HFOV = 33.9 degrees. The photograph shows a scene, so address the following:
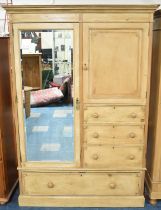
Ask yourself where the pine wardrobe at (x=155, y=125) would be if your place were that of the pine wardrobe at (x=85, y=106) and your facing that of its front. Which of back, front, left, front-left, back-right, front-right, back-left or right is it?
left

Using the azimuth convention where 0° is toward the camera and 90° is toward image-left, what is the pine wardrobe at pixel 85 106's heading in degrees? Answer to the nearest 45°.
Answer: approximately 0°
